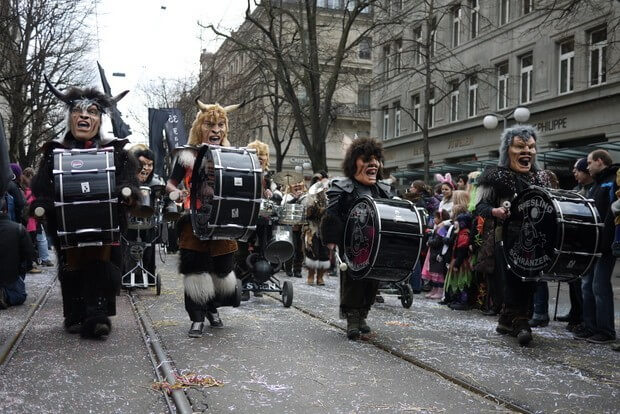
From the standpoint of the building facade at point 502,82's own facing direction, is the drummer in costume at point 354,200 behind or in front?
in front

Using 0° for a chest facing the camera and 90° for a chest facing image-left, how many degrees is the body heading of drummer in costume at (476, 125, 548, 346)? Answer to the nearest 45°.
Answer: approximately 315°

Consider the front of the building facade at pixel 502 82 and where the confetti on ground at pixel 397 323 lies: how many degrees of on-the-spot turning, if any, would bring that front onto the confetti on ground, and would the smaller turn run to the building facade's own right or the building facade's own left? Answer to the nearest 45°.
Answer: approximately 45° to the building facade's own left

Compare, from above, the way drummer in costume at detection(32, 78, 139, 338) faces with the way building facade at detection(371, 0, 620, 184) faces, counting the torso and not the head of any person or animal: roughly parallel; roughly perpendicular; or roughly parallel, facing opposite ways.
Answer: roughly perpendicular

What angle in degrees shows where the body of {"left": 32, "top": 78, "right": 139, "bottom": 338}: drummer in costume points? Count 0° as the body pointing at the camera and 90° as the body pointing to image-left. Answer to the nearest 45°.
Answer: approximately 0°

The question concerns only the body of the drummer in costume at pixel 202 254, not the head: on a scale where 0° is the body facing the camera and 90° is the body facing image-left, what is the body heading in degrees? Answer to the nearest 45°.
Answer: approximately 315°

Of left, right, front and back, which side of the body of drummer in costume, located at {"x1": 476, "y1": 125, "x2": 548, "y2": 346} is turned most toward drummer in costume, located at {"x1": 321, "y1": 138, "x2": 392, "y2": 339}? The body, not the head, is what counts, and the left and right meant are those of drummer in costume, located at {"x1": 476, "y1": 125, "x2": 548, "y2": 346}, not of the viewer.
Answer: right

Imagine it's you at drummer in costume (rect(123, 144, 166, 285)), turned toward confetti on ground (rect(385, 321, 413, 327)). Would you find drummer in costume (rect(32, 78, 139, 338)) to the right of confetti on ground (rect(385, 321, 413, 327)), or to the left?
right

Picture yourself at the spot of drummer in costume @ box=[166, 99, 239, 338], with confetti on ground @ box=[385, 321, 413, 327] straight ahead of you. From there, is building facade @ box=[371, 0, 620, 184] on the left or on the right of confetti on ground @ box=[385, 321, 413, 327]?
left

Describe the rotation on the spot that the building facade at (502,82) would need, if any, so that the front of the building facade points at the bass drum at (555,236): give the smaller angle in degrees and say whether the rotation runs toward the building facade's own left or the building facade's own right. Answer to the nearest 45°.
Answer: approximately 45° to the building facade's own left

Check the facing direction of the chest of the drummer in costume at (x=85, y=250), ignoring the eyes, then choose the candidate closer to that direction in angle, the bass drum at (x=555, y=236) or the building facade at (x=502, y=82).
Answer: the bass drum
